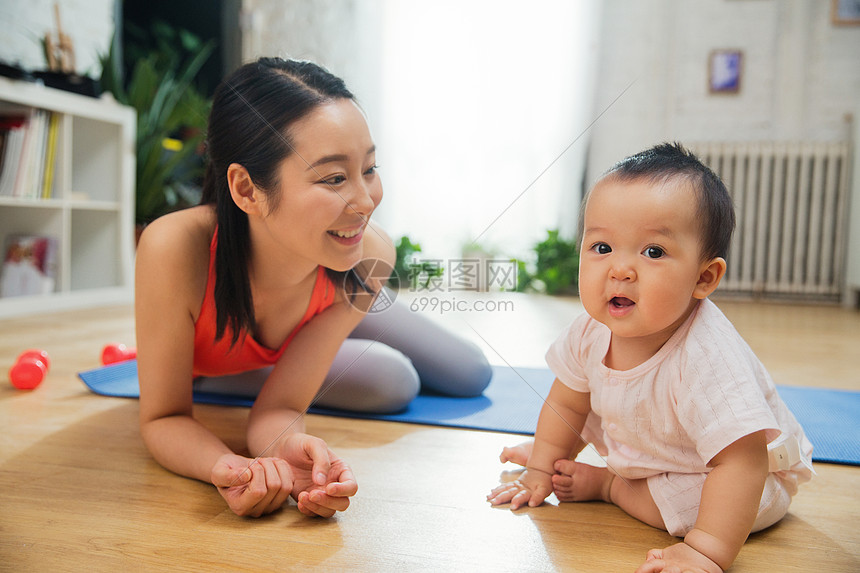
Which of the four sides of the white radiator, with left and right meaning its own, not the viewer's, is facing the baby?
front

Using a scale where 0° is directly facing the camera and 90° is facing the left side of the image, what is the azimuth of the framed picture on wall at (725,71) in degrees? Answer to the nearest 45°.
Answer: approximately 0°

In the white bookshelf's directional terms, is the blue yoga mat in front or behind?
in front

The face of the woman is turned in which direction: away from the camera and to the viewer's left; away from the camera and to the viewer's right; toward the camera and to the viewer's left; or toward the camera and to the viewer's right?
toward the camera and to the viewer's right

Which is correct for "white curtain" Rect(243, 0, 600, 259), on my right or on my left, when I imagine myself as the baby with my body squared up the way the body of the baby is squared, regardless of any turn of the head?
on my right

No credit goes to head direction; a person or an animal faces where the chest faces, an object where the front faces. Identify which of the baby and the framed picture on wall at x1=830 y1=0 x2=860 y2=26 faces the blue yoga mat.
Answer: the framed picture on wall

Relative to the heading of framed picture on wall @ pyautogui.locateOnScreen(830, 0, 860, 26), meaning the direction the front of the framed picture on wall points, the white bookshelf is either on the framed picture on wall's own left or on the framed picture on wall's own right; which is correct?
on the framed picture on wall's own right

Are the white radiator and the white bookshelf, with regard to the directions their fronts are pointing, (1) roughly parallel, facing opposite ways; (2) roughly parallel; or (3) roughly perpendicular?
roughly perpendicular

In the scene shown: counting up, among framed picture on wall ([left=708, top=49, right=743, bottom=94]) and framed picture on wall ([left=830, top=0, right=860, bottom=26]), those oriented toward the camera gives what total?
2

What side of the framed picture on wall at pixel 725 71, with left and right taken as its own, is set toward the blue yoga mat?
front
